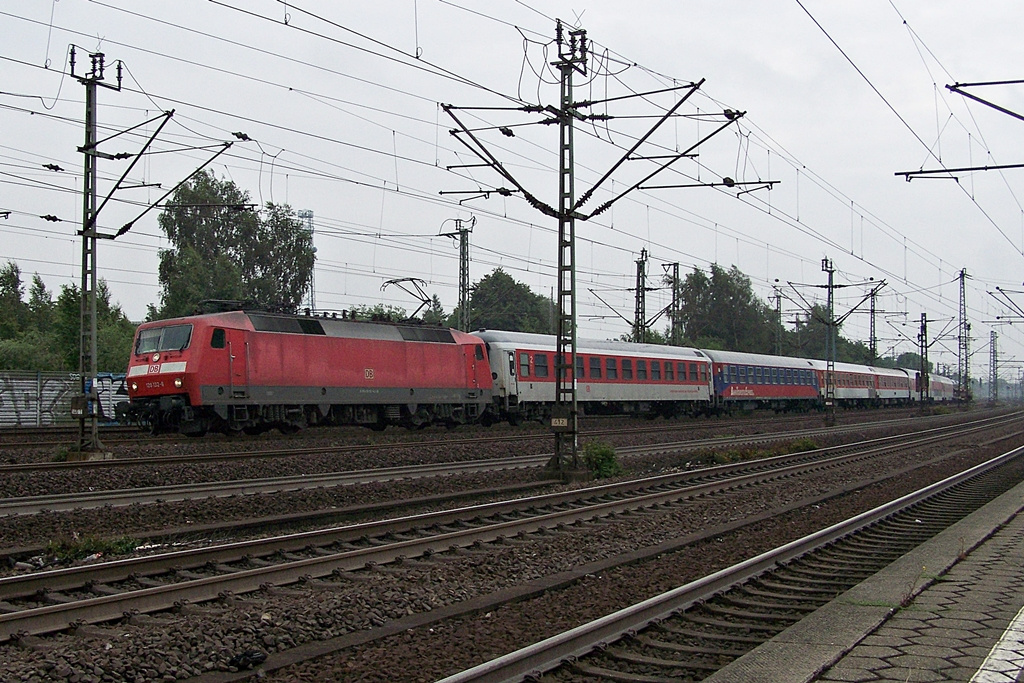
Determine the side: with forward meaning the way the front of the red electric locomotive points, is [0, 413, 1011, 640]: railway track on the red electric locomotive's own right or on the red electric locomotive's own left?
on the red electric locomotive's own left

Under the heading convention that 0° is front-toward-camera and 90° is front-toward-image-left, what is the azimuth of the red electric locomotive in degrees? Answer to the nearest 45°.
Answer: approximately 45°

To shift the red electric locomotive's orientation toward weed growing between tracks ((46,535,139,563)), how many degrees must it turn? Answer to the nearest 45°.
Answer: approximately 45° to its left

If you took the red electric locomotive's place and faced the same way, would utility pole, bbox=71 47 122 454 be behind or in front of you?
in front

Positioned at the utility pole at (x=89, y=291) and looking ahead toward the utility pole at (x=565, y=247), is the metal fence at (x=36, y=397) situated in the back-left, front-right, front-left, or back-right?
back-left

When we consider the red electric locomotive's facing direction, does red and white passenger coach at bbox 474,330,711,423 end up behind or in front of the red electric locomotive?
behind

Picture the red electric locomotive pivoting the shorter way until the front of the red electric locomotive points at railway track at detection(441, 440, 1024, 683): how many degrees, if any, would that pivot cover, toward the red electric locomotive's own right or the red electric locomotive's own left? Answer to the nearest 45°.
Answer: approximately 45° to the red electric locomotive's own left

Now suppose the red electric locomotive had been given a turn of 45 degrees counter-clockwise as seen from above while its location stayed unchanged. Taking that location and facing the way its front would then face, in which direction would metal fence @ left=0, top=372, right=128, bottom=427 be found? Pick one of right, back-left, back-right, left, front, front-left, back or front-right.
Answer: back-right

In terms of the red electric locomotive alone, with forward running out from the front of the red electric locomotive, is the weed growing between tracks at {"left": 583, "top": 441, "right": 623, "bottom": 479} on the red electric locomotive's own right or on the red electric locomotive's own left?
on the red electric locomotive's own left

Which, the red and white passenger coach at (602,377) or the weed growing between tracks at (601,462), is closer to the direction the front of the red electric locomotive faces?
the weed growing between tracks
